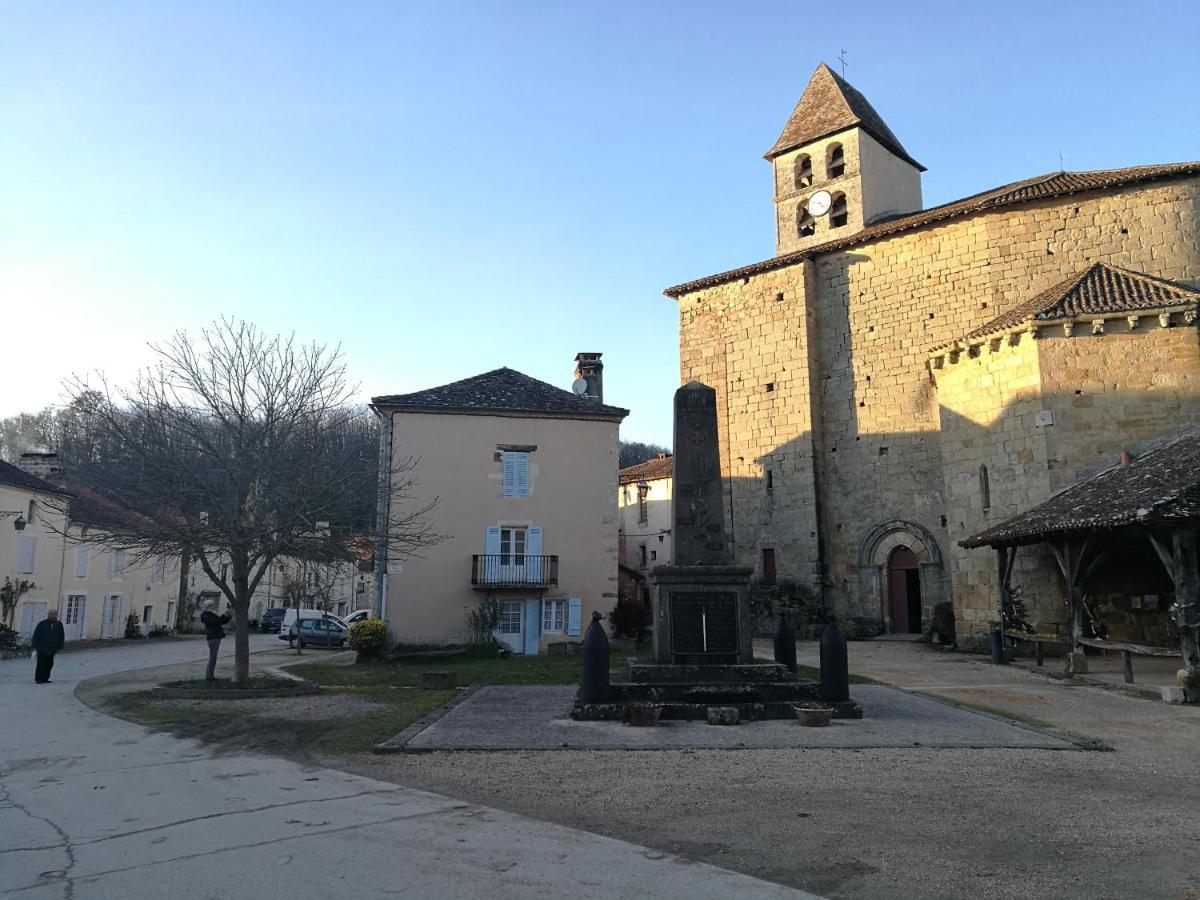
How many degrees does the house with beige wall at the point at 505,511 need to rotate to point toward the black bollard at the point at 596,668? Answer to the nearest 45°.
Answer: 0° — it already faces it

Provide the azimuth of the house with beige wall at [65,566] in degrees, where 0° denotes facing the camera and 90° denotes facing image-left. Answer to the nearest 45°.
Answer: approximately 315°

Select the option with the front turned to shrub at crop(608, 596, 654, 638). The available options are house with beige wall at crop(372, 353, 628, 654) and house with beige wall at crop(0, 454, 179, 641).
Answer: house with beige wall at crop(0, 454, 179, 641)

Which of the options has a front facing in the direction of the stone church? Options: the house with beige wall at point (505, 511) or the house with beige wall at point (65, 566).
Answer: the house with beige wall at point (65, 566)

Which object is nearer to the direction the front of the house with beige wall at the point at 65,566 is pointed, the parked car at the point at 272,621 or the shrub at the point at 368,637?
the shrub

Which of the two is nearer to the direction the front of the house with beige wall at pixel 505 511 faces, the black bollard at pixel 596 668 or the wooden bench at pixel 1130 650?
the black bollard

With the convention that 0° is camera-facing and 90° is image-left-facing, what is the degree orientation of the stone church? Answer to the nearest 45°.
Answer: approximately 45°

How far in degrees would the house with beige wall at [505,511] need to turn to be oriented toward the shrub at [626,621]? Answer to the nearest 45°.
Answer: approximately 90° to its left

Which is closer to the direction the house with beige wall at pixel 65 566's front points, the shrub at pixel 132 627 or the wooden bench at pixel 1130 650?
the wooden bench

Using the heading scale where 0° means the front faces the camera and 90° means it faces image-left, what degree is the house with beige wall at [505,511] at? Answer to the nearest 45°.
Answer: approximately 0°

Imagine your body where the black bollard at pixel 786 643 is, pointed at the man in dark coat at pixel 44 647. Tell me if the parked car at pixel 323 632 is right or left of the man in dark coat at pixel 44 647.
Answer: right

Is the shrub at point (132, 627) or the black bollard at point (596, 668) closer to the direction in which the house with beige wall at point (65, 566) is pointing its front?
the black bollard
